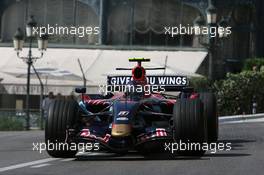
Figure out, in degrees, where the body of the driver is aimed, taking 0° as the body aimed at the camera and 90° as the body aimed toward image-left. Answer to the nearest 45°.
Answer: approximately 0°

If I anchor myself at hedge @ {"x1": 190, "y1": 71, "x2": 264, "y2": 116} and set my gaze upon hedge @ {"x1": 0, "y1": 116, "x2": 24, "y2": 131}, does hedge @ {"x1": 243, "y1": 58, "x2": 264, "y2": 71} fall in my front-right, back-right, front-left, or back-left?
back-right

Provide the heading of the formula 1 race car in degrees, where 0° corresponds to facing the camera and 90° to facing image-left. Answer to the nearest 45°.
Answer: approximately 0°

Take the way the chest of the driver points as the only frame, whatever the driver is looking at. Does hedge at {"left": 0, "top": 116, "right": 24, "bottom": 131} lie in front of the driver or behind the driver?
behind

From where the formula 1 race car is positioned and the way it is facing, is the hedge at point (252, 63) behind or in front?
behind

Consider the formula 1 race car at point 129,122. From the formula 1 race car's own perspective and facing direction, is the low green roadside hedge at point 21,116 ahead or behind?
behind

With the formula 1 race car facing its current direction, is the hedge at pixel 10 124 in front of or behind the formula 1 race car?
behind
